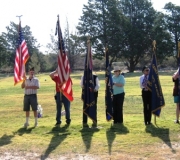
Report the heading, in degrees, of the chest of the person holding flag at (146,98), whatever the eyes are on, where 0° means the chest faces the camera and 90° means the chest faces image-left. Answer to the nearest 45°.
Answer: approximately 315°

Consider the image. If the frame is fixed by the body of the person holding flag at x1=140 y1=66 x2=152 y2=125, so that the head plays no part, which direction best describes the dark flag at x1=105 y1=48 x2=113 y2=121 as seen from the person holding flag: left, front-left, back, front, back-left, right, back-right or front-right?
back-right

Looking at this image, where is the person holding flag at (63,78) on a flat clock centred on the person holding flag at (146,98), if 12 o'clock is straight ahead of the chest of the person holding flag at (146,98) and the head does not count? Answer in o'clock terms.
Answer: the person holding flag at (63,78) is roughly at 4 o'clock from the person holding flag at (146,98).

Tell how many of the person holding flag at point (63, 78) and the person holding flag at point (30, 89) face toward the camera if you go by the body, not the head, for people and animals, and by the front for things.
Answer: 2

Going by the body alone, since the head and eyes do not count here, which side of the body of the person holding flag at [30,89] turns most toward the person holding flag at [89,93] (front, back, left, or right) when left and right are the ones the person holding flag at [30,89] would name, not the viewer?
left

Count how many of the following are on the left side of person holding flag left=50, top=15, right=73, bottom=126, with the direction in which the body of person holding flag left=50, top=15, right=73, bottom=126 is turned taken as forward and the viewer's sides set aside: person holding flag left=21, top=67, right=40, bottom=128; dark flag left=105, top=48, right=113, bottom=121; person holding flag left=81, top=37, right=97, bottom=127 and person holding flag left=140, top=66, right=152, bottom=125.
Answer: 3

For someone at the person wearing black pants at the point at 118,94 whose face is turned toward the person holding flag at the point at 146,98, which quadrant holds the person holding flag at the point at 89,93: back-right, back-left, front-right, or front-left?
back-right

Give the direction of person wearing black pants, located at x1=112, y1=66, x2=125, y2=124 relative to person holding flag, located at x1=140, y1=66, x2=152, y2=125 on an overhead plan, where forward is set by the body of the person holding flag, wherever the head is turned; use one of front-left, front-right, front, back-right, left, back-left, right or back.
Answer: back-right

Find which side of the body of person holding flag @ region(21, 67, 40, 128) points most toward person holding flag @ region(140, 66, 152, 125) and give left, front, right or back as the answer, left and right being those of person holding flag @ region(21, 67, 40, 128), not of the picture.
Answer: left

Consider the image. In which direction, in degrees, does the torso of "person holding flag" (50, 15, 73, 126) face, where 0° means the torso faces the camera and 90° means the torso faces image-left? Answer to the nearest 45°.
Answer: approximately 0°

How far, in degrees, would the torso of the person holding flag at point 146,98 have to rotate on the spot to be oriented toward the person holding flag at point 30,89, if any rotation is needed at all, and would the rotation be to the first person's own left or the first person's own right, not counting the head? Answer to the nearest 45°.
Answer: approximately 135° to the first person's own right

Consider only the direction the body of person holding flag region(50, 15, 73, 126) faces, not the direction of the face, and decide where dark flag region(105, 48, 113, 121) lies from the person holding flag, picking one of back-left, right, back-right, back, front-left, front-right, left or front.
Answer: left

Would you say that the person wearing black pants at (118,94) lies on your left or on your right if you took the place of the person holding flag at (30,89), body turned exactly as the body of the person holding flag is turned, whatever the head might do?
on your left
